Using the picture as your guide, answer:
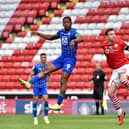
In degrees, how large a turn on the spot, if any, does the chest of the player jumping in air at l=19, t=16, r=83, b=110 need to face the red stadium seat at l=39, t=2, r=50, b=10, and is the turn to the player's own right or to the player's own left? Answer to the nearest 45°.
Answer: approximately 135° to the player's own right

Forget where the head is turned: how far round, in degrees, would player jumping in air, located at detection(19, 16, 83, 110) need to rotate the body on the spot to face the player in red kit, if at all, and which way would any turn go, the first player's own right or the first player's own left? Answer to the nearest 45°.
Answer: approximately 135° to the first player's own left

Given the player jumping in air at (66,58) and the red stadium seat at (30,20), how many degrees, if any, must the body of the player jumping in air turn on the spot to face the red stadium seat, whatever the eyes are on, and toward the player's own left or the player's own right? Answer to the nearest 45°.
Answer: approximately 135° to the player's own right

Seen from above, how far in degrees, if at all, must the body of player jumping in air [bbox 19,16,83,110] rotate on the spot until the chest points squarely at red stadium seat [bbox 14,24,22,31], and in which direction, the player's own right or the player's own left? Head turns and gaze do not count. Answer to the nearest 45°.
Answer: approximately 135° to the player's own right

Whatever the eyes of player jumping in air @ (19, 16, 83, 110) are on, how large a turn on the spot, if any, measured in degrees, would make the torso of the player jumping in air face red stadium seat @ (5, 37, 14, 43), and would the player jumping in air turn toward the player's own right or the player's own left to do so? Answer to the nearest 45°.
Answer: approximately 135° to the player's own right

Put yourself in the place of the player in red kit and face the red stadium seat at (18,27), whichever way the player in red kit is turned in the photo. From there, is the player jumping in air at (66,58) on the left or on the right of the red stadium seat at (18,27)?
left

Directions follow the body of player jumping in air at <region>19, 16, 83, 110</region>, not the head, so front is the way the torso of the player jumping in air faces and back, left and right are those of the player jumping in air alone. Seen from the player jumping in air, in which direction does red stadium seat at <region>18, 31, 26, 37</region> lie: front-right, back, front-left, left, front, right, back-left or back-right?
back-right

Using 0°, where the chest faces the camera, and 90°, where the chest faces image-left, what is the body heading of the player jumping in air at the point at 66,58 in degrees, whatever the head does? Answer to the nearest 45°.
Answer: approximately 45°

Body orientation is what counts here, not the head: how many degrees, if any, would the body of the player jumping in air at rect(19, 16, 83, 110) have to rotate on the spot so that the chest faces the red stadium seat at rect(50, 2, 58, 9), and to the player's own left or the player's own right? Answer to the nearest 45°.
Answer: approximately 135° to the player's own right

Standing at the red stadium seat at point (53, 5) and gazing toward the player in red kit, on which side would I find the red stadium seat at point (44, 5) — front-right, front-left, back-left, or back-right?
back-right
